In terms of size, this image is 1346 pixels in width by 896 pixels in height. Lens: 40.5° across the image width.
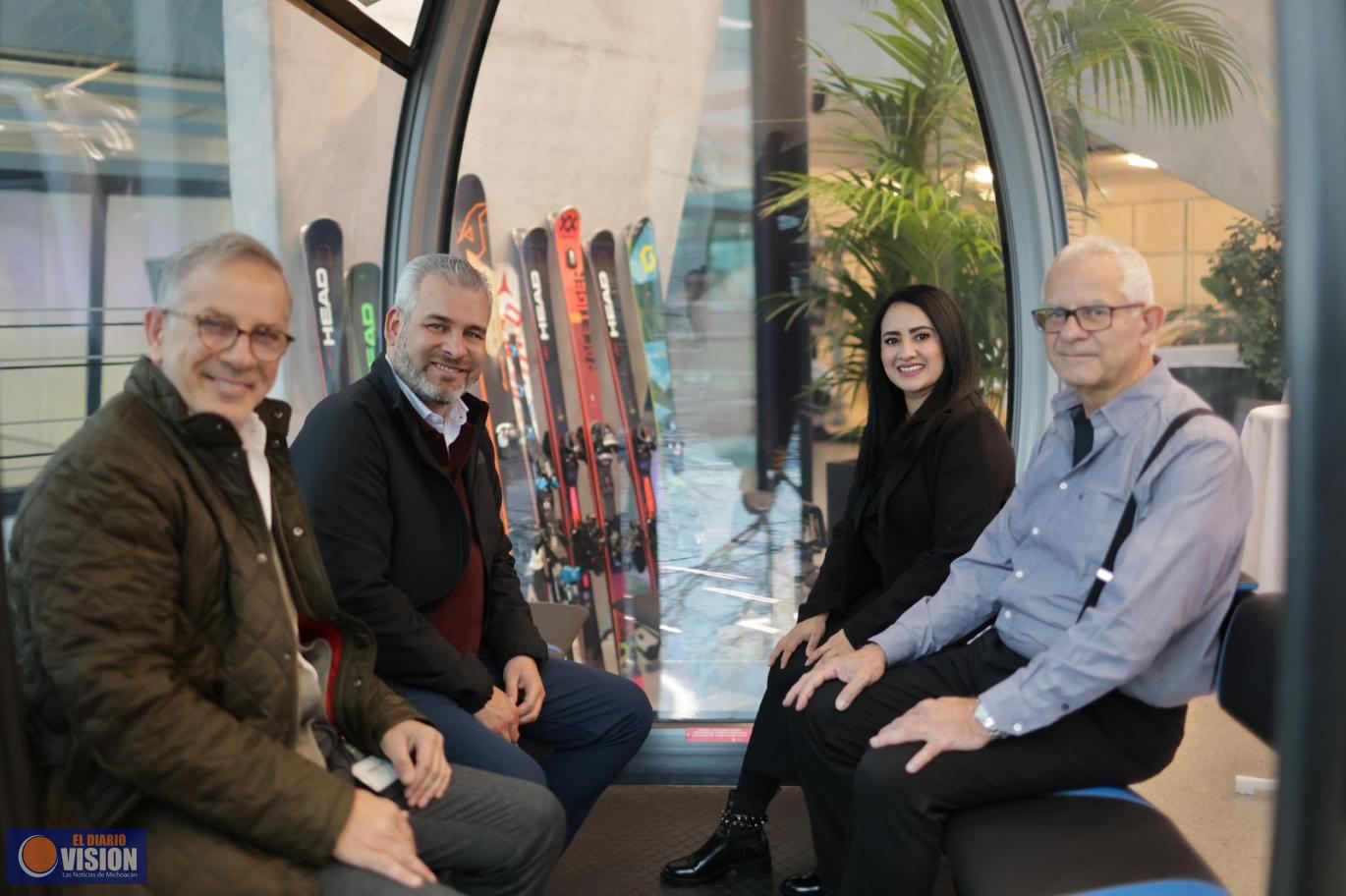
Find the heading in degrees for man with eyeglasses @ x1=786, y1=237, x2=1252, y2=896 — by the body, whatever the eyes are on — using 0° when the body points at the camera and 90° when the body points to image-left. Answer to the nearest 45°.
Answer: approximately 45°

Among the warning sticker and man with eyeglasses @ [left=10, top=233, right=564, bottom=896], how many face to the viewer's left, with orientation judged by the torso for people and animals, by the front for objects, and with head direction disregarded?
0

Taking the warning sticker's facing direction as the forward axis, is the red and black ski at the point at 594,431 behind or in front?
behind

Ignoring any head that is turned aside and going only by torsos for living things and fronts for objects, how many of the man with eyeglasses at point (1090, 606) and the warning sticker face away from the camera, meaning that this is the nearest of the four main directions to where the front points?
0

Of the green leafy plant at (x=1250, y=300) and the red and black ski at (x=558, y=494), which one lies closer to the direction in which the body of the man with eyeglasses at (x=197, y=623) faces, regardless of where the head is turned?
the green leafy plant

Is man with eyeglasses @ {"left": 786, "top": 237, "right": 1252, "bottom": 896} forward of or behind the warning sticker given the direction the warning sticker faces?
forward

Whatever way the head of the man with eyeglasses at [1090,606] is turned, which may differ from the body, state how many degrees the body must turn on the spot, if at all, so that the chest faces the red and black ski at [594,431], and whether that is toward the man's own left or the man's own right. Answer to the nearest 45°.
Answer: approximately 90° to the man's own right

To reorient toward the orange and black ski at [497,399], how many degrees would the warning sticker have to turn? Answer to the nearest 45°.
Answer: approximately 135° to its right

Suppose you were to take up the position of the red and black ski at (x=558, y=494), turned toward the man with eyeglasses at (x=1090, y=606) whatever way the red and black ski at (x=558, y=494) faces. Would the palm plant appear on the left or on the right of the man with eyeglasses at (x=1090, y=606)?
left

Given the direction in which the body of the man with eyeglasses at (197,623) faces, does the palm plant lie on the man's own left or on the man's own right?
on the man's own left
